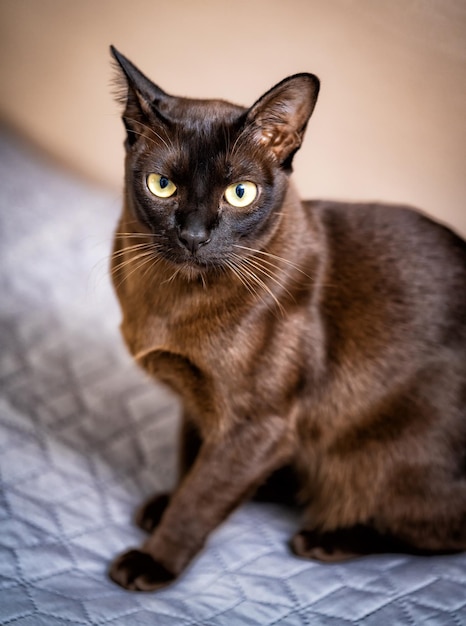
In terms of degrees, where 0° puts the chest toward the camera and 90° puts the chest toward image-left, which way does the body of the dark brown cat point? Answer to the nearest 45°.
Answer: approximately 45°
